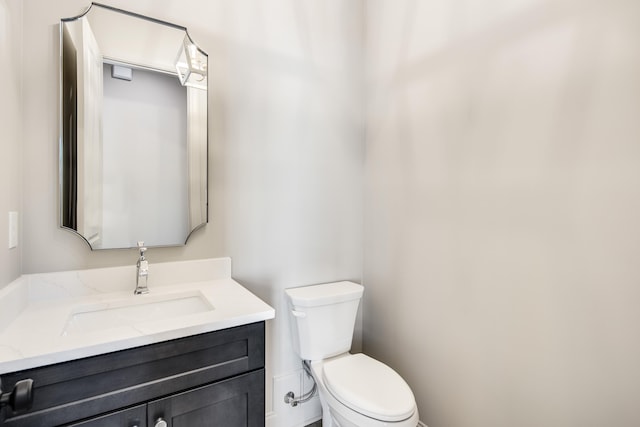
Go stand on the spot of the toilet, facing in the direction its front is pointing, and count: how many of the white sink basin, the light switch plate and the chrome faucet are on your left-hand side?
0

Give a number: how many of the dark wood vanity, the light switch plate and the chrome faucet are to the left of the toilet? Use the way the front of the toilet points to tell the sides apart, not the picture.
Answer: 0

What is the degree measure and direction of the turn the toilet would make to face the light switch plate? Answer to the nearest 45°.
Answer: approximately 90° to its right

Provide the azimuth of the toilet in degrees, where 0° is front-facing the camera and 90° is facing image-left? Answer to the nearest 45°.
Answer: approximately 315°

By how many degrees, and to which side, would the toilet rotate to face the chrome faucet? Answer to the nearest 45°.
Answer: approximately 135° to its right

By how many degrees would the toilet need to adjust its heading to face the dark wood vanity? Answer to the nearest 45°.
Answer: approximately 90° to its right

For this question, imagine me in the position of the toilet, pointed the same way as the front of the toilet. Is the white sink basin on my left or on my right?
on my right
